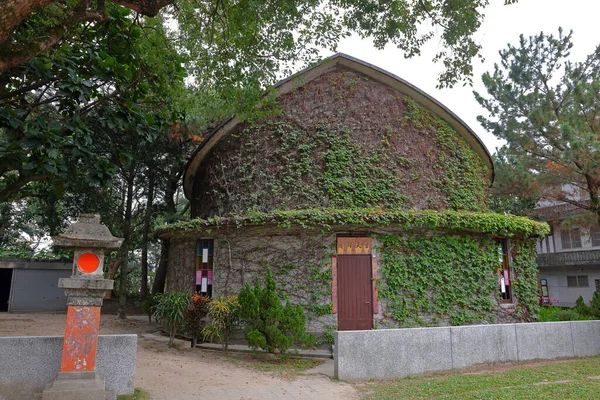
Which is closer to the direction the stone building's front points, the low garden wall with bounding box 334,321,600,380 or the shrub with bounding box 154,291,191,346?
the low garden wall

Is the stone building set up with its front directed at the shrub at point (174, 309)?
no

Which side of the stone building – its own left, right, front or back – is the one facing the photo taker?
front

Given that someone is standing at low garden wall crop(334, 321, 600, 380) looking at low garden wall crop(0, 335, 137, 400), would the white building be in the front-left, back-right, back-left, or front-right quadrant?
back-right

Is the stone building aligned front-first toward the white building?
no

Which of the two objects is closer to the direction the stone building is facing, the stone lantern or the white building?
the stone lantern

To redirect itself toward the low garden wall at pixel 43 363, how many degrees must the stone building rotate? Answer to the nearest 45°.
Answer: approximately 45° to its right

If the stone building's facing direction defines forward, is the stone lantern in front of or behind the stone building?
in front
